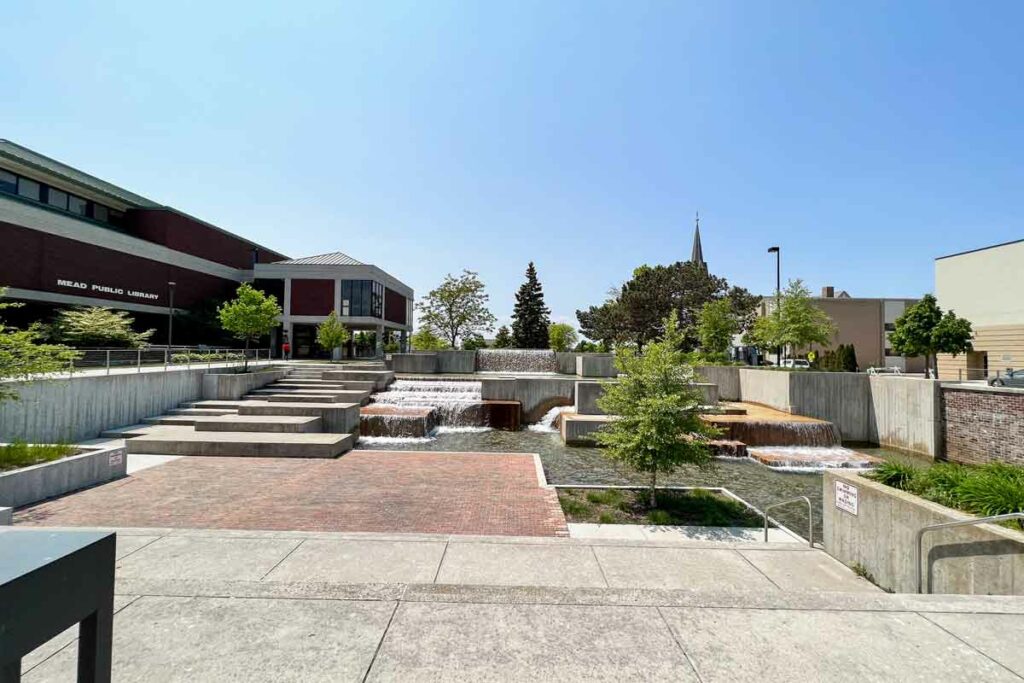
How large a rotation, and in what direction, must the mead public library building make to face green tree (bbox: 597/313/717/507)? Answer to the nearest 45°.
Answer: approximately 45° to its right

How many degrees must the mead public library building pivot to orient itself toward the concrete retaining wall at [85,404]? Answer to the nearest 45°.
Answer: approximately 45° to its right

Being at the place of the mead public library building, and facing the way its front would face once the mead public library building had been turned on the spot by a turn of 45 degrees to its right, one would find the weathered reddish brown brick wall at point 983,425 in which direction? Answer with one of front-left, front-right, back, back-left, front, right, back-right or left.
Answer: front-left

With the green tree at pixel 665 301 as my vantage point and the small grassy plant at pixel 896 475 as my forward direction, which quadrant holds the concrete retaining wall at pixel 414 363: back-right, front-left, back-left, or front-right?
front-right

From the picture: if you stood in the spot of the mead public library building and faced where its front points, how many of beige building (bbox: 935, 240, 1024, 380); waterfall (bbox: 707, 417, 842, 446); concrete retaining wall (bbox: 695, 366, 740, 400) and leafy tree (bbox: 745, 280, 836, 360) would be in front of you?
4

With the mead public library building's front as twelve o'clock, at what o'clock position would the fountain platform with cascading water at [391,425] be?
The fountain platform with cascading water is roughly at 1 o'clock from the mead public library building.

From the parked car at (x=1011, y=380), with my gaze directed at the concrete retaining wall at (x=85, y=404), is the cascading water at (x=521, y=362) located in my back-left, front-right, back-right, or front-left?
front-right

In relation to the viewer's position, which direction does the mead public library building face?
facing the viewer and to the right of the viewer

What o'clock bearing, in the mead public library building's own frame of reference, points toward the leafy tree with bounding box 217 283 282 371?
The leafy tree is roughly at 1 o'clock from the mead public library building.

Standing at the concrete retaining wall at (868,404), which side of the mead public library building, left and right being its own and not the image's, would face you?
front

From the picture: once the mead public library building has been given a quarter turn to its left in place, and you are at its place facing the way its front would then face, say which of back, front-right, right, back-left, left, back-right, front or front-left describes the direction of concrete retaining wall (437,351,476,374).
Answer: right

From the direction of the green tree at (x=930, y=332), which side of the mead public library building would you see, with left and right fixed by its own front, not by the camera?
front

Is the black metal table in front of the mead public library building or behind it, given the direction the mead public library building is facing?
in front

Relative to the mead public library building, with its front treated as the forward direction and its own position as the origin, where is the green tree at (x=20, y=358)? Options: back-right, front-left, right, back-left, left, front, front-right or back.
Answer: front-right

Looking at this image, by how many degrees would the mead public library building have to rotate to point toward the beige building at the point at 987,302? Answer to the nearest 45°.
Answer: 0° — it already faces it

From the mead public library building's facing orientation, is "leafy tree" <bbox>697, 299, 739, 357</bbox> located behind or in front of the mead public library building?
in front

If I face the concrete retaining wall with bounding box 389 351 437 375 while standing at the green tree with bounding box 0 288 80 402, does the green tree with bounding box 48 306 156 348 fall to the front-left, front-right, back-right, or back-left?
front-left

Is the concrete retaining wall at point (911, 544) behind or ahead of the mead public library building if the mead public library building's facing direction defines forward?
ahead

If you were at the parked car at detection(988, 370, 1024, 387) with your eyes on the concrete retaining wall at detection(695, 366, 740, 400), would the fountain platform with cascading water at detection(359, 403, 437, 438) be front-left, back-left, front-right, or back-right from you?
front-left
